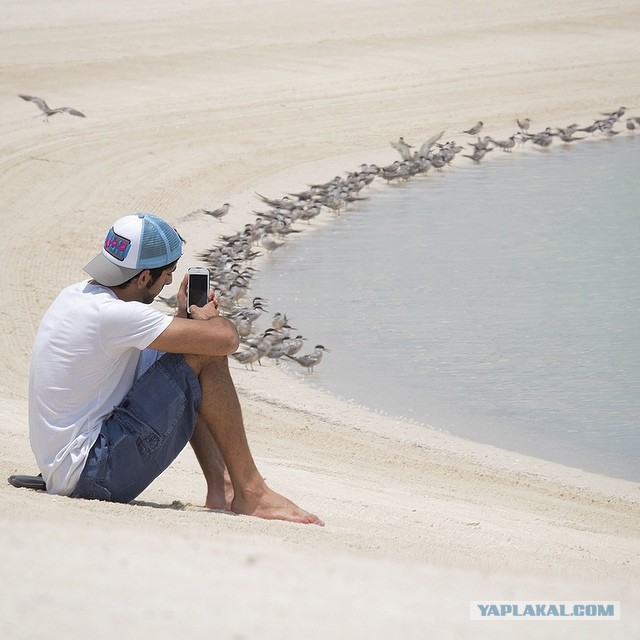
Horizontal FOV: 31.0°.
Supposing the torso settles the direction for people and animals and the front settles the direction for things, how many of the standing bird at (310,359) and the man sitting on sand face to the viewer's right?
2

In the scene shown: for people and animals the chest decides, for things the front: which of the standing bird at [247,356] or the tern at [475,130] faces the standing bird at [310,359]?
the standing bird at [247,356]

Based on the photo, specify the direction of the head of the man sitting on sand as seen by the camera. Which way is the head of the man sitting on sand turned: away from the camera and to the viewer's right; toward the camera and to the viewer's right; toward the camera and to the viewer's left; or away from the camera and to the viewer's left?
away from the camera and to the viewer's right

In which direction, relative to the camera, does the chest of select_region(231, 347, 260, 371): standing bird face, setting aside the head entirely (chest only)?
to the viewer's right

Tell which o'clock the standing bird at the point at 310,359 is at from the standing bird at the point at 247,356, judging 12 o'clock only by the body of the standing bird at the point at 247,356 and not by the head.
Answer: the standing bird at the point at 310,359 is roughly at 12 o'clock from the standing bird at the point at 247,356.

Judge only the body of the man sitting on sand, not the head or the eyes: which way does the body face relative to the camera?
to the viewer's right

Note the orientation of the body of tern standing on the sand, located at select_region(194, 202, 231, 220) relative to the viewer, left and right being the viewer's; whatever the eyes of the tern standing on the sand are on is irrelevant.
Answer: facing to the right of the viewer

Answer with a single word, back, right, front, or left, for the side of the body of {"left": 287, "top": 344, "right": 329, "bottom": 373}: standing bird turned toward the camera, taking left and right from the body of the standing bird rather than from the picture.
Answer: right

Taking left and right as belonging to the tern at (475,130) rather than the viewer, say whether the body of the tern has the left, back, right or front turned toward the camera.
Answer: right

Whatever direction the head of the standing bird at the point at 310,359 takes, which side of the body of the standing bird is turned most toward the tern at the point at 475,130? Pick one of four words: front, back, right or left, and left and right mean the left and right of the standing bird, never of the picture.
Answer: left
